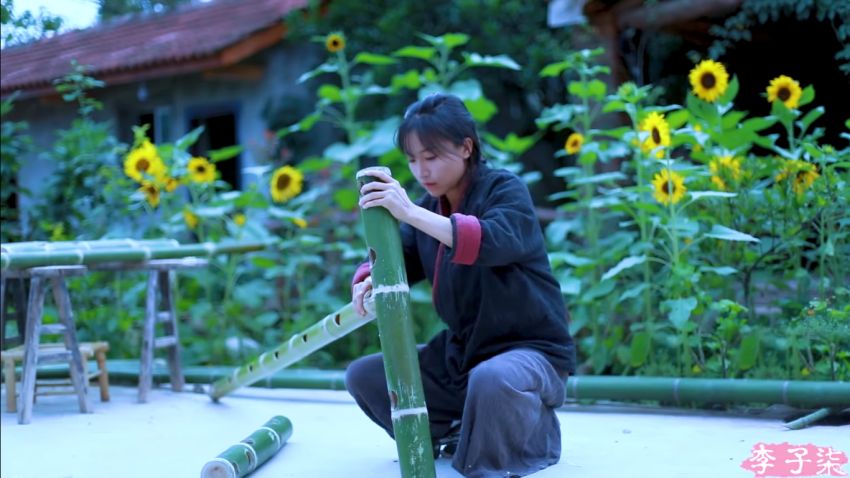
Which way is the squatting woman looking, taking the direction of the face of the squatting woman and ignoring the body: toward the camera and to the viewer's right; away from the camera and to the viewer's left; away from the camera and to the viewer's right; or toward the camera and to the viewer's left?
toward the camera and to the viewer's left

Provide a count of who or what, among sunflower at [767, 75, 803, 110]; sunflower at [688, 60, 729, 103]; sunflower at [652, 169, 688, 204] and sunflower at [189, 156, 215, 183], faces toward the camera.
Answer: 4

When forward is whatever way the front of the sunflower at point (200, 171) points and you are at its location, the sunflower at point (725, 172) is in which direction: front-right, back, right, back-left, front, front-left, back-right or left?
front-left

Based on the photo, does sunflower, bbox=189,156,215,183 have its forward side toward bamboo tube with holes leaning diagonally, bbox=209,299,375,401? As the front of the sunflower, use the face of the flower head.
yes

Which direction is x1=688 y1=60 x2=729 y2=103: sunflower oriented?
toward the camera

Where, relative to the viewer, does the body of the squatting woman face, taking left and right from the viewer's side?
facing the viewer and to the left of the viewer

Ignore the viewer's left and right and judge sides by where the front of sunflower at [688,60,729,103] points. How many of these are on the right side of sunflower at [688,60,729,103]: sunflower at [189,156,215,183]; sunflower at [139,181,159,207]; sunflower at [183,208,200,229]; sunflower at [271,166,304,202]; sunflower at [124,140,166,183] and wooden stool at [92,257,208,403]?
6

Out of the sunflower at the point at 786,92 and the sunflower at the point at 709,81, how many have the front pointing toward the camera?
2

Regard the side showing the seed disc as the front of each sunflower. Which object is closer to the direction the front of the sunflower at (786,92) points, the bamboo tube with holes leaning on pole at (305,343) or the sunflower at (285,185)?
the bamboo tube with holes leaning on pole

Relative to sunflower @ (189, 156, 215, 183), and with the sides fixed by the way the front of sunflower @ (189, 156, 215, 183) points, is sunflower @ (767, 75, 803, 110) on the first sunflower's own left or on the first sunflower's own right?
on the first sunflower's own left

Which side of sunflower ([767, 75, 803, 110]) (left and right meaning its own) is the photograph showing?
front

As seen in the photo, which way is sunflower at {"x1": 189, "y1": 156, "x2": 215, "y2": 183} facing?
toward the camera

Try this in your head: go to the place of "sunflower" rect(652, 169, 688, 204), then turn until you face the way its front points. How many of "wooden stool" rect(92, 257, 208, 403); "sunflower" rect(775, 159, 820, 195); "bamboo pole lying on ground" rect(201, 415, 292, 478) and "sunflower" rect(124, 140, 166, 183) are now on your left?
1

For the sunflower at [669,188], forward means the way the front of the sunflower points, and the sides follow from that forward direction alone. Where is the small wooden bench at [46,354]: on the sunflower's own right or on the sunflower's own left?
on the sunflower's own right

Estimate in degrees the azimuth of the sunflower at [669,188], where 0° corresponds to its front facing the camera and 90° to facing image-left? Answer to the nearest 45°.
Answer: approximately 0°

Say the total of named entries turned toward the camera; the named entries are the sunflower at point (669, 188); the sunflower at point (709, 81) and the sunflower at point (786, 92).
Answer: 3

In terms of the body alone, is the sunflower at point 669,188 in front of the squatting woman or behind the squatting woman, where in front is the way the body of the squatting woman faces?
behind

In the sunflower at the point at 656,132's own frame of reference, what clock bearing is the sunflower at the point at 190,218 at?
the sunflower at the point at 190,218 is roughly at 2 o'clock from the sunflower at the point at 656,132.
